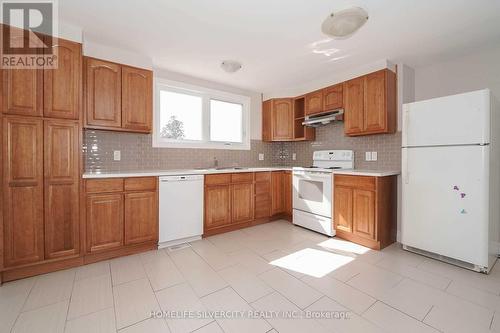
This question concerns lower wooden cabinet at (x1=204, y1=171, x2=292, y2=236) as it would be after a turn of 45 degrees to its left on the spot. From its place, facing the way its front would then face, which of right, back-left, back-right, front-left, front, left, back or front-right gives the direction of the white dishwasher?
back-right

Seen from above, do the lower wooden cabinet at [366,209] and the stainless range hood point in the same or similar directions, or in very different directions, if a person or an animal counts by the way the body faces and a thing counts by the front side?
same or similar directions

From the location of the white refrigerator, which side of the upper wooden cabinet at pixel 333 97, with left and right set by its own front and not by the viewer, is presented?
left

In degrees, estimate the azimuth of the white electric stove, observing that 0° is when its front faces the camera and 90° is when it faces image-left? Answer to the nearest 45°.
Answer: approximately 45°

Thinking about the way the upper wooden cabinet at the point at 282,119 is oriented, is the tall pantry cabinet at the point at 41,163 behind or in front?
in front

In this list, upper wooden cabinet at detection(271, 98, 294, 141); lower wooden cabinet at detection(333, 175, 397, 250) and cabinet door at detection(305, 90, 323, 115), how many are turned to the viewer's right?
0

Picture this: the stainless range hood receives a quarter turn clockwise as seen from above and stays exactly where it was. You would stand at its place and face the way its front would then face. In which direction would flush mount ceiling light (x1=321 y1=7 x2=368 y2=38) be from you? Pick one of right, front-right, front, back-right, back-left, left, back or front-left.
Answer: back-left

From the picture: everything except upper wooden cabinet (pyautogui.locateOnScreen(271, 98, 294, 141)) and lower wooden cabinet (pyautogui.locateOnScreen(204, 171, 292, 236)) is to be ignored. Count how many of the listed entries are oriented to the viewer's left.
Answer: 0

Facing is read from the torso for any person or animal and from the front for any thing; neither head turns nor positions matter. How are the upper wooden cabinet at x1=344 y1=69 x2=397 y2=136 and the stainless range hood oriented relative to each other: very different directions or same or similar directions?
same or similar directions

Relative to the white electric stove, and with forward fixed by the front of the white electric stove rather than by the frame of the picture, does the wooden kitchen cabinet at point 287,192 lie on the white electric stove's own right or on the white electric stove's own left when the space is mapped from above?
on the white electric stove's own right

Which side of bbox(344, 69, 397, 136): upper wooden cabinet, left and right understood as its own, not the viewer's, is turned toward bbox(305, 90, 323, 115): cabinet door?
right

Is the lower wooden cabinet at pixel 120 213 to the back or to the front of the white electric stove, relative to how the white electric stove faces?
to the front

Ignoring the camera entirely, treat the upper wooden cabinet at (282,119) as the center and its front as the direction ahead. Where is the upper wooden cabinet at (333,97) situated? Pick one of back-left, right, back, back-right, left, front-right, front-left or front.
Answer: front-left

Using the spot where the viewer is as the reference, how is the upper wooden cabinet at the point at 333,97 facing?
facing the viewer and to the left of the viewer
